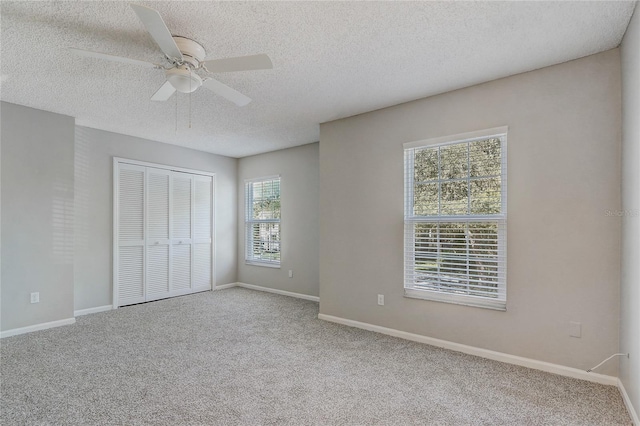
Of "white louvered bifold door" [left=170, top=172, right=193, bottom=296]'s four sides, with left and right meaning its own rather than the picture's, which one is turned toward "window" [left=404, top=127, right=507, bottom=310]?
front

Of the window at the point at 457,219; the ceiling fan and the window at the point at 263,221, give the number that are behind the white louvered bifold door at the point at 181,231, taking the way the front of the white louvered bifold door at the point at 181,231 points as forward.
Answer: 0

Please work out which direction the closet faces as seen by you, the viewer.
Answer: facing the viewer and to the right of the viewer

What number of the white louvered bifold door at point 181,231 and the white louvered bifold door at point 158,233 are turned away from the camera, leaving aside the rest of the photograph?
0

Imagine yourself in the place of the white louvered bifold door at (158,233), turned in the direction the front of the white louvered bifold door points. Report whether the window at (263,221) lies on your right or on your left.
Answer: on your left

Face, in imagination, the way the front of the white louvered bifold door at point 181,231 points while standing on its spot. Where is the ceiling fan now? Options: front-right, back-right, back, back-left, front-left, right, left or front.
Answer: front-right

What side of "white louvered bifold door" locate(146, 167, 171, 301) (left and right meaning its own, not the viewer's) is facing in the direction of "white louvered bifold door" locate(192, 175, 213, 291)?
left

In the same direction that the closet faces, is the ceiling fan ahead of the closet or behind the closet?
ahead

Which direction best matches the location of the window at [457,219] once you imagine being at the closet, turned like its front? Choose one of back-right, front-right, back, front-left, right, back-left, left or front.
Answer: front

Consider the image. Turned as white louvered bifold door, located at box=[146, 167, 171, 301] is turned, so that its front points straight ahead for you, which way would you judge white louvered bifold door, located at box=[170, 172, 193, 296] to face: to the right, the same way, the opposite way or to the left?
the same way

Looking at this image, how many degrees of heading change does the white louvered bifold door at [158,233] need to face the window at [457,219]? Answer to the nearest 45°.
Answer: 0° — it already faces it
